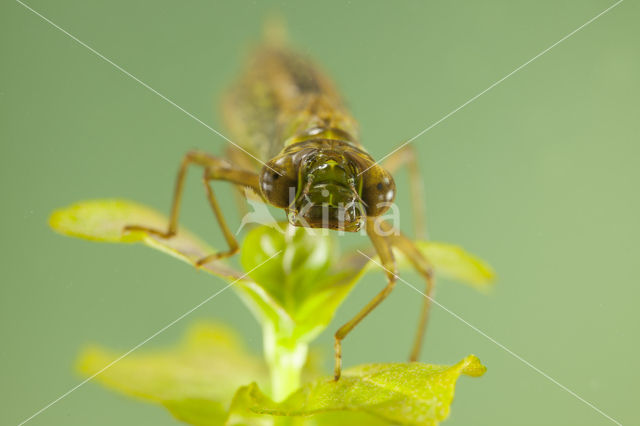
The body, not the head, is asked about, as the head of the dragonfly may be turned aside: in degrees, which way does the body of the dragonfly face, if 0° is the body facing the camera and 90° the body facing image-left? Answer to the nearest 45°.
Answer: approximately 0°
